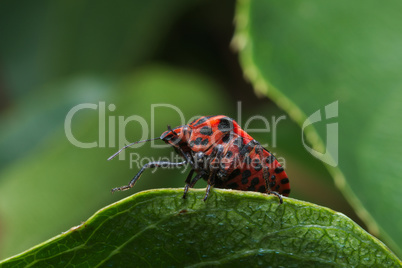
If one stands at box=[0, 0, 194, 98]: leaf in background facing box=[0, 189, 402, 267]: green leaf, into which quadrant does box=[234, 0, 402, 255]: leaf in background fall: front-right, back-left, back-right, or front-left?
front-left

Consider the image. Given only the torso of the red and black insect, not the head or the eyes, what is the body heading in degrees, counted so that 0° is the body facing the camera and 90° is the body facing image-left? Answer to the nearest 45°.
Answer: approximately 90°

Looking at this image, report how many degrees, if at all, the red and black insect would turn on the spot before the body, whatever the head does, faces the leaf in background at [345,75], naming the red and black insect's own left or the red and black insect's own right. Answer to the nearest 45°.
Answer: approximately 180°

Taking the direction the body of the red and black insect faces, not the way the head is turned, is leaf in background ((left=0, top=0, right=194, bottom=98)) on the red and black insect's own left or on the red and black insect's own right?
on the red and black insect's own right

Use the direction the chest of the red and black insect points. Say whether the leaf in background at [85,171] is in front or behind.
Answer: in front
